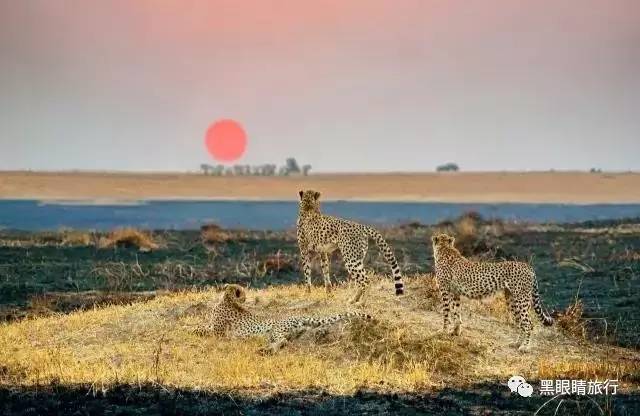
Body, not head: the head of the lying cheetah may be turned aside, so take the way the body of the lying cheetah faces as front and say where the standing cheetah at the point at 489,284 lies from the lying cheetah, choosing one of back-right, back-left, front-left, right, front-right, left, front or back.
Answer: back

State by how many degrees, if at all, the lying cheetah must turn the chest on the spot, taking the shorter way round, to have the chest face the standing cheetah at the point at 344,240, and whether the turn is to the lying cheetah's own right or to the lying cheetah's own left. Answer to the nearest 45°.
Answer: approximately 135° to the lying cheetah's own right

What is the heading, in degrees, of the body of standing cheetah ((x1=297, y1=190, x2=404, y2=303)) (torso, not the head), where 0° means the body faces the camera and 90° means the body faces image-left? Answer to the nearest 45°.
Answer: approximately 135°

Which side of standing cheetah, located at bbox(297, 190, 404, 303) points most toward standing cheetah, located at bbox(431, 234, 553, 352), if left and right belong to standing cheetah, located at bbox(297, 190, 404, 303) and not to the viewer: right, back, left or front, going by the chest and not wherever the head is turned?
back

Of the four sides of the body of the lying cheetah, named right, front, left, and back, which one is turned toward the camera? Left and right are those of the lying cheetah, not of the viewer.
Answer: left

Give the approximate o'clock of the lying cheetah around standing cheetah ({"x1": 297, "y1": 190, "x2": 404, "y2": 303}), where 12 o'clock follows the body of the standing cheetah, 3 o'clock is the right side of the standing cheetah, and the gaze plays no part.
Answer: The lying cheetah is roughly at 9 o'clock from the standing cheetah.
